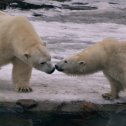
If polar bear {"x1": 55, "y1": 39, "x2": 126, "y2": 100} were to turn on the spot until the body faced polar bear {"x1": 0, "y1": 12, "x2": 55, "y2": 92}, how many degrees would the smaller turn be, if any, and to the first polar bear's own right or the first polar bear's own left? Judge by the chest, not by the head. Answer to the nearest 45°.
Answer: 0° — it already faces it

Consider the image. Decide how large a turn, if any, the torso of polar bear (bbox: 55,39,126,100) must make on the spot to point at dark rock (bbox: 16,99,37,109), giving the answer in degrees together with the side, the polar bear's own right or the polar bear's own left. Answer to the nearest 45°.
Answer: approximately 45° to the polar bear's own left

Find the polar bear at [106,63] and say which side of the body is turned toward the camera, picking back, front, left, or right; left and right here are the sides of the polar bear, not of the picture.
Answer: left
